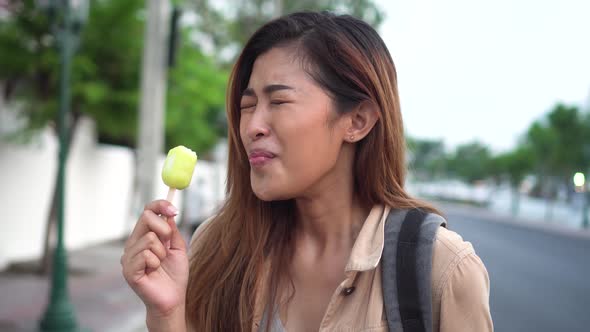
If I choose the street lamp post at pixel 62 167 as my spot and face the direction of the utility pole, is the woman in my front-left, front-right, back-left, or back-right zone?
back-right

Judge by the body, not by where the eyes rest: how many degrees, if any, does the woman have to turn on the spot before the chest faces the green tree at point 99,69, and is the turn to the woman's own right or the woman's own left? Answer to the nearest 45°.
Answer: approximately 90° to the woman's own right

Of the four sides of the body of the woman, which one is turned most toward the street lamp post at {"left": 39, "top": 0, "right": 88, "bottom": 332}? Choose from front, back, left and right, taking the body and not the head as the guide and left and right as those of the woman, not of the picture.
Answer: right

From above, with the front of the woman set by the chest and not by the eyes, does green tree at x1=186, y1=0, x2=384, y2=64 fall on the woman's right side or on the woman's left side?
on the woman's right side

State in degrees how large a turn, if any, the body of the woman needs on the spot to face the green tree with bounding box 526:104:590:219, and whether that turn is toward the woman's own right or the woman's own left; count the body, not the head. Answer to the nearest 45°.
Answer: approximately 180°

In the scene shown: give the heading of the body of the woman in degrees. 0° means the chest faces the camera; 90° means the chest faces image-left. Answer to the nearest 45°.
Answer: approximately 45°
